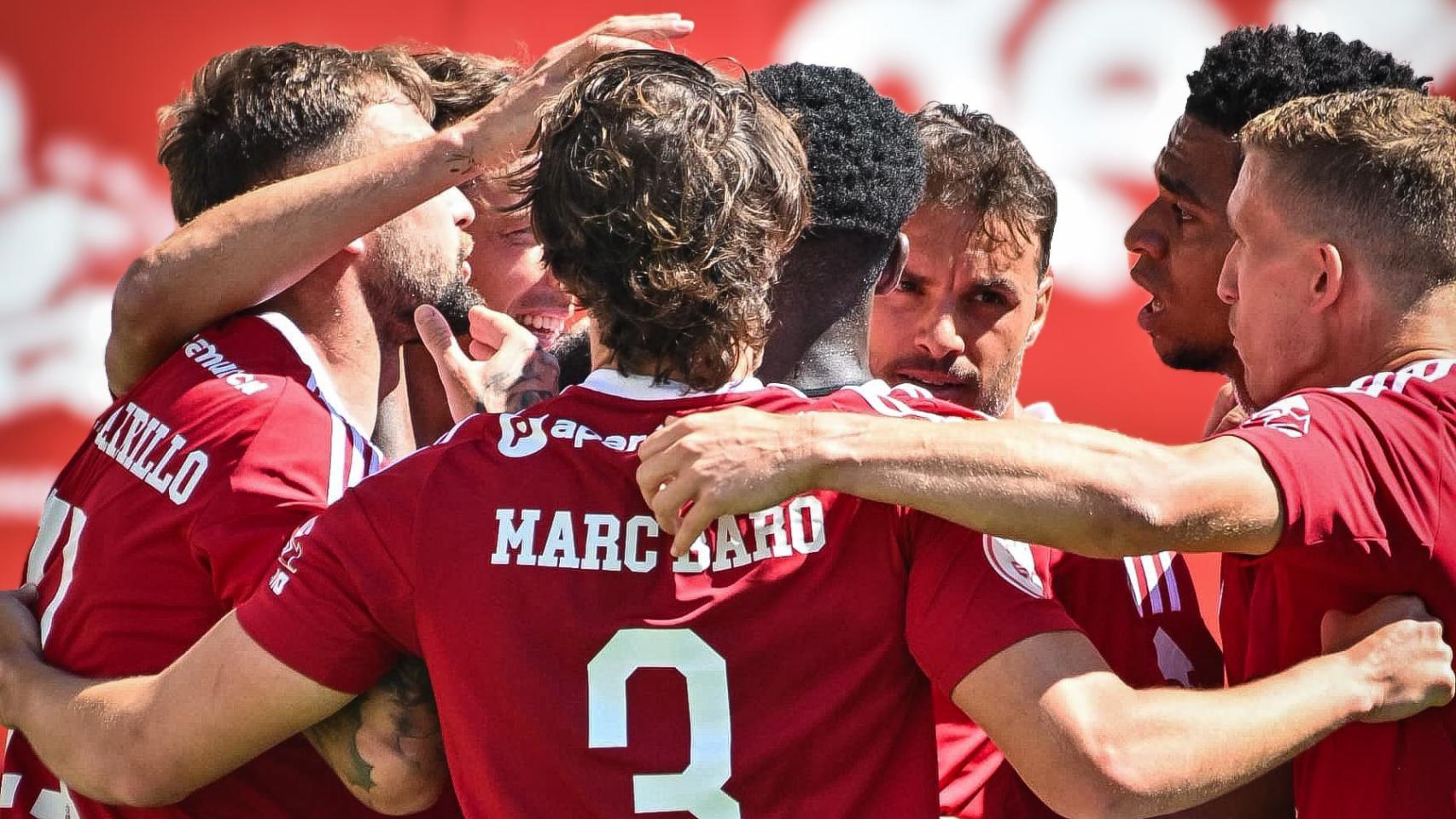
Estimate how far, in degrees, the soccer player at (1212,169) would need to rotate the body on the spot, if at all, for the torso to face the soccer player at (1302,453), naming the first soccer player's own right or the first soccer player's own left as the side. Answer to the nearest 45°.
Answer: approximately 90° to the first soccer player's own left

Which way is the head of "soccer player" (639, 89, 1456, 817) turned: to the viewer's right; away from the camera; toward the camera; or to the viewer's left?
to the viewer's left

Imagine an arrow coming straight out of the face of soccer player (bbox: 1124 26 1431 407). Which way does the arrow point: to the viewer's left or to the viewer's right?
to the viewer's left

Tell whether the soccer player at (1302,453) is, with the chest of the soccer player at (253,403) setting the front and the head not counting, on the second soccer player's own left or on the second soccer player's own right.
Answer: on the second soccer player's own right

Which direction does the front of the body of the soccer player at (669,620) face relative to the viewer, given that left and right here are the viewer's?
facing away from the viewer

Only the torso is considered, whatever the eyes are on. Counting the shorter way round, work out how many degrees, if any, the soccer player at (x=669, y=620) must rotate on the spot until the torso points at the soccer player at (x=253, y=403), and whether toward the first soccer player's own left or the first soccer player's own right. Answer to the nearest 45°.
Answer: approximately 45° to the first soccer player's own left

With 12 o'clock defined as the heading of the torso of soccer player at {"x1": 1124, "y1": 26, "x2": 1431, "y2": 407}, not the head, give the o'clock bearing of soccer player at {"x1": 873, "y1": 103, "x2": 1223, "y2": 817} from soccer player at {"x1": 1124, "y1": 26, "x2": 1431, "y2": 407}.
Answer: soccer player at {"x1": 873, "y1": 103, "x2": 1223, "y2": 817} is roughly at 12 o'clock from soccer player at {"x1": 1124, "y1": 26, "x2": 1431, "y2": 407}.

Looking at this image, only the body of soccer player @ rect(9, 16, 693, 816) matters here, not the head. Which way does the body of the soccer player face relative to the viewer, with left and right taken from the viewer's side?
facing away from the viewer and to the right of the viewer

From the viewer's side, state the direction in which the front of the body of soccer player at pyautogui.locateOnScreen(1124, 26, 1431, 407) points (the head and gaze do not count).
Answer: to the viewer's left
